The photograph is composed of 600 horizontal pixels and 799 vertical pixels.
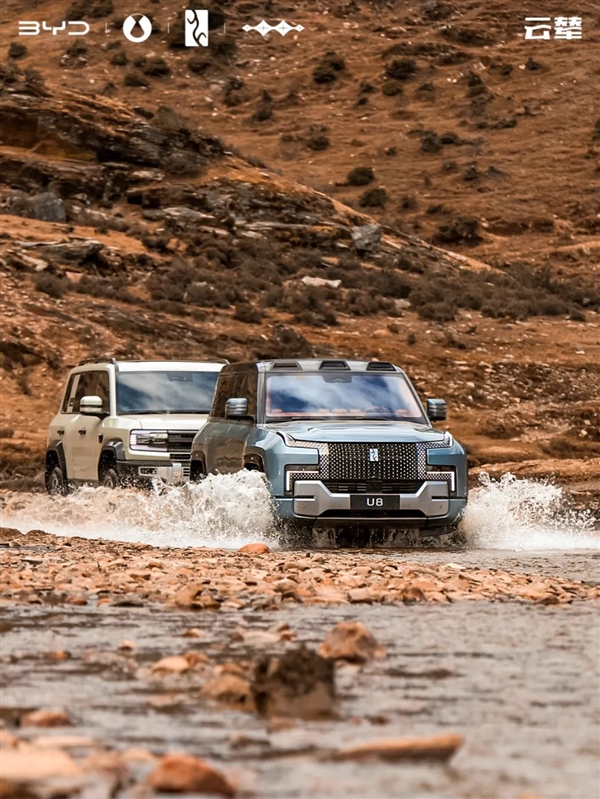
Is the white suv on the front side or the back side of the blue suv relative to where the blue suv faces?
on the back side

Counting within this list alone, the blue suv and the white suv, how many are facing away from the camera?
0

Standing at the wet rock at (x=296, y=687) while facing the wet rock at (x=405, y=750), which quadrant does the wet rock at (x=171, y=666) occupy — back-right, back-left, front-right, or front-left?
back-right

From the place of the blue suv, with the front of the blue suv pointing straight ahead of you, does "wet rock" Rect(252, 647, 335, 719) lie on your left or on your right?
on your right

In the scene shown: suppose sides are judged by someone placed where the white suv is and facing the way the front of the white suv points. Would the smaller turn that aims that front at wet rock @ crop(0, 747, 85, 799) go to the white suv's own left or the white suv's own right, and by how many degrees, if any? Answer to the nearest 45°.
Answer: approximately 45° to the white suv's own right

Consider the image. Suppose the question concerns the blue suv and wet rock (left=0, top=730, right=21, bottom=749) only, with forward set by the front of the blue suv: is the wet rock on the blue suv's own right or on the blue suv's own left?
on the blue suv's own right

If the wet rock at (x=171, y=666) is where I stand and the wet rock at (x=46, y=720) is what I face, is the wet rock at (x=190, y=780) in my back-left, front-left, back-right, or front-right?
front-left

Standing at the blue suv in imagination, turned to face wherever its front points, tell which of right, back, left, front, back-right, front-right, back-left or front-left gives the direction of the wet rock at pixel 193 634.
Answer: front-right

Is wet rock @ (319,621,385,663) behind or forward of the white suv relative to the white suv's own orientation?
forward

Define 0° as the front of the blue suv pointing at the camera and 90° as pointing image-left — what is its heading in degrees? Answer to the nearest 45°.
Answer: approximately 315°

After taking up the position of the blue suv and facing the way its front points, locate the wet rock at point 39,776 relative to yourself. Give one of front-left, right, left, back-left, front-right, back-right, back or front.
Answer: front-right

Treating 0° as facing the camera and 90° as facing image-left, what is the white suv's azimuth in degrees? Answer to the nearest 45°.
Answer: approximately 315°

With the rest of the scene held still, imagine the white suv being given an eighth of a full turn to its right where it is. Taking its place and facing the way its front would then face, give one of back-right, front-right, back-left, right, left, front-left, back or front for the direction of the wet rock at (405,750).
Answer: front
